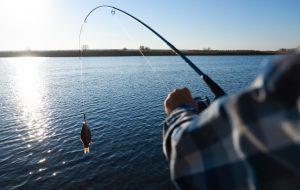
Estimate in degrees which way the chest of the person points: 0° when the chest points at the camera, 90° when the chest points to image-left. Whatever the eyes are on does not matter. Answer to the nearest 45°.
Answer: approximately 135°
